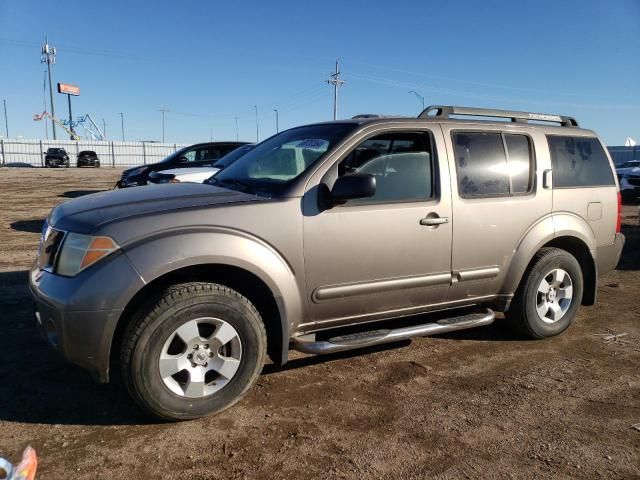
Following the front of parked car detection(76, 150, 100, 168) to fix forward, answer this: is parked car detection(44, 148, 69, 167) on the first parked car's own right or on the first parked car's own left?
on the first parked car's own right

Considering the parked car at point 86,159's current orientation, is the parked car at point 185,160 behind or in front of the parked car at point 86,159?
in front

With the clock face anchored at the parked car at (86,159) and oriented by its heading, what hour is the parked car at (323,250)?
the parked car at (323,250) is roughly at 12 o'clock from the parked car at (86,159).

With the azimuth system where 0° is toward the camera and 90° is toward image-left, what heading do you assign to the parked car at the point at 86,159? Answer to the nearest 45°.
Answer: approximately 0°
